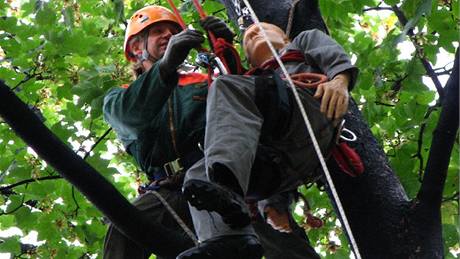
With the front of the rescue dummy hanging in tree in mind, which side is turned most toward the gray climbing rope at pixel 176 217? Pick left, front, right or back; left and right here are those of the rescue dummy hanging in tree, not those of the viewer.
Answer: right

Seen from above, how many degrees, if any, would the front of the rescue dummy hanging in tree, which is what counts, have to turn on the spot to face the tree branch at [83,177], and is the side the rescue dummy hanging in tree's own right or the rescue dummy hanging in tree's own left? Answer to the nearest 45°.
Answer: approximately 45° to the rescue dummy hanging in tree's own right

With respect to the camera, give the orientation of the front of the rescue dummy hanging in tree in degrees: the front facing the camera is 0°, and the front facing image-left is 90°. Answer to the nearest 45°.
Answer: approximately 45°

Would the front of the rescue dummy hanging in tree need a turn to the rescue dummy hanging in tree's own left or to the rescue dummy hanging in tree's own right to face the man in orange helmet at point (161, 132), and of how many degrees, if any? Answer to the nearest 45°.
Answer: approximately 90° to the rescue dummy hanging in tree's own right
